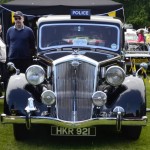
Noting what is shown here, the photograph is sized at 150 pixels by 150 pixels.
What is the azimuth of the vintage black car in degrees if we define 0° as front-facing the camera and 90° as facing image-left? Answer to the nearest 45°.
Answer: approximately 0°

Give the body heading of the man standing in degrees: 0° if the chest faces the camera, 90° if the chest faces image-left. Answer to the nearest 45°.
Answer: approximately 0°

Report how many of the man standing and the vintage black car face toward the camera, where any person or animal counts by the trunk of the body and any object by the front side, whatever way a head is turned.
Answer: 2

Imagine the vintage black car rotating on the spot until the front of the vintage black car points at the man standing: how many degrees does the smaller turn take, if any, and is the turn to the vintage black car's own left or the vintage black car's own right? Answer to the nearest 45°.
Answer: approximately 135° to the vintage black car's own right
